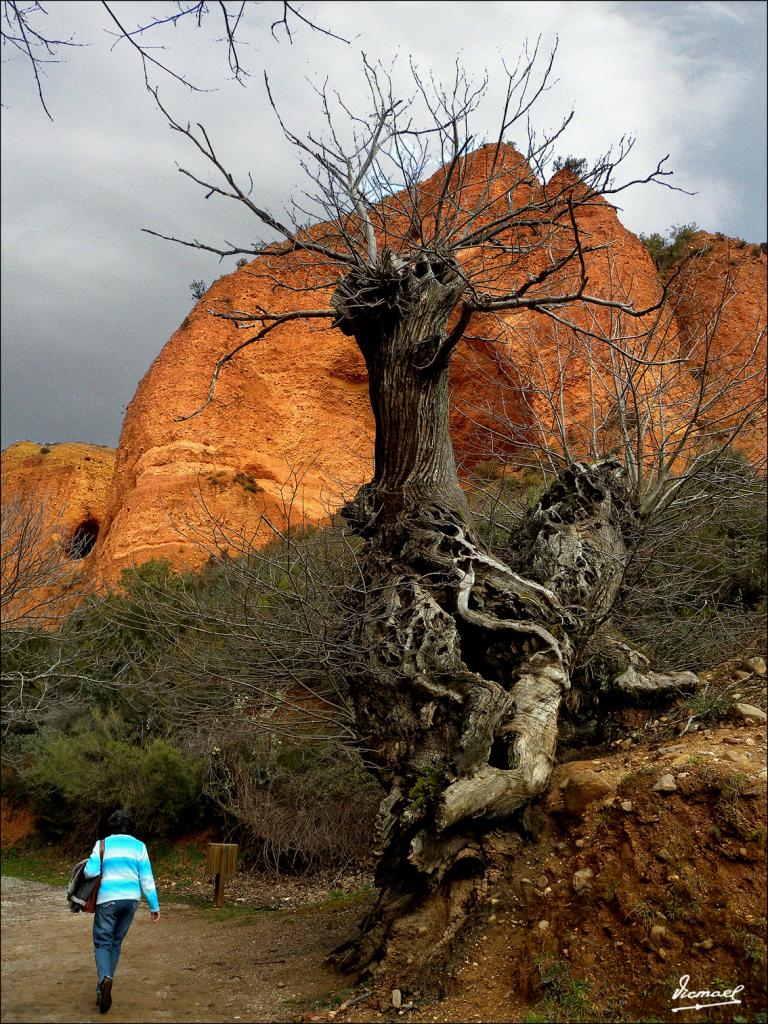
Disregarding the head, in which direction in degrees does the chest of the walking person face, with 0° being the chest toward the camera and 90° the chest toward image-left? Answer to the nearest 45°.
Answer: approximately 180°

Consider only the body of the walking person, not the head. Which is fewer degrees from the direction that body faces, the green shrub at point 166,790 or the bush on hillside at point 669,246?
the green shrub

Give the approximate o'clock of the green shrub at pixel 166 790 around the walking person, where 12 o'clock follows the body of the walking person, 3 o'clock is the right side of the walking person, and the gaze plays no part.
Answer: The green shrub is roughly at 12 o'clock from the walking person.

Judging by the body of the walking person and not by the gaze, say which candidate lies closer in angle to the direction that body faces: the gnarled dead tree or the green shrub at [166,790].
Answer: the green shrub

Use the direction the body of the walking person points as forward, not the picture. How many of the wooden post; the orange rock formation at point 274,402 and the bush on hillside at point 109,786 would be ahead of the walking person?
3

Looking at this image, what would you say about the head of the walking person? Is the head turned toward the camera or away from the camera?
away from the camera
